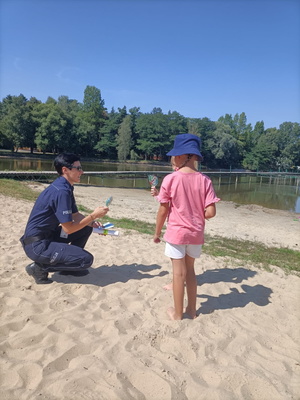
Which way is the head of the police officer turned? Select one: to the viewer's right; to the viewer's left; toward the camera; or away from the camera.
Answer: to the viewer's right

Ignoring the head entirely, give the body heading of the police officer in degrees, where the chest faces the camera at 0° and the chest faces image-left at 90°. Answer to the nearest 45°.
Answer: approximately 270°

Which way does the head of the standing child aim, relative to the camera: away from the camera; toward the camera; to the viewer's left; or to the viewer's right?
away from the camera

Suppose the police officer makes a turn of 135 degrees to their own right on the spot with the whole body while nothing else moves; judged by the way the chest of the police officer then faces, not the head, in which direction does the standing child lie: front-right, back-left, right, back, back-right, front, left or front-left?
left
